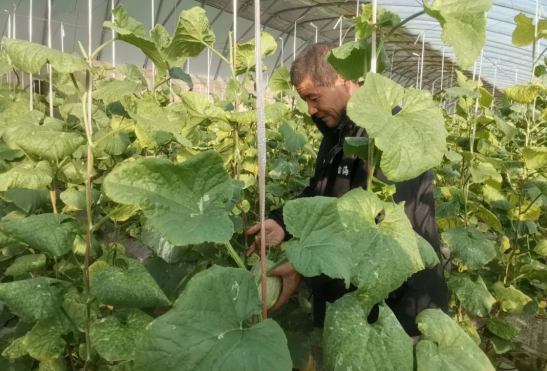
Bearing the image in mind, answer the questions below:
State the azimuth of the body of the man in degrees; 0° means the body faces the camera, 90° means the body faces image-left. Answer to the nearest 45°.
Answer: approximately 45°

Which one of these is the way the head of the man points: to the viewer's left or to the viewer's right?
to the viewer's left
